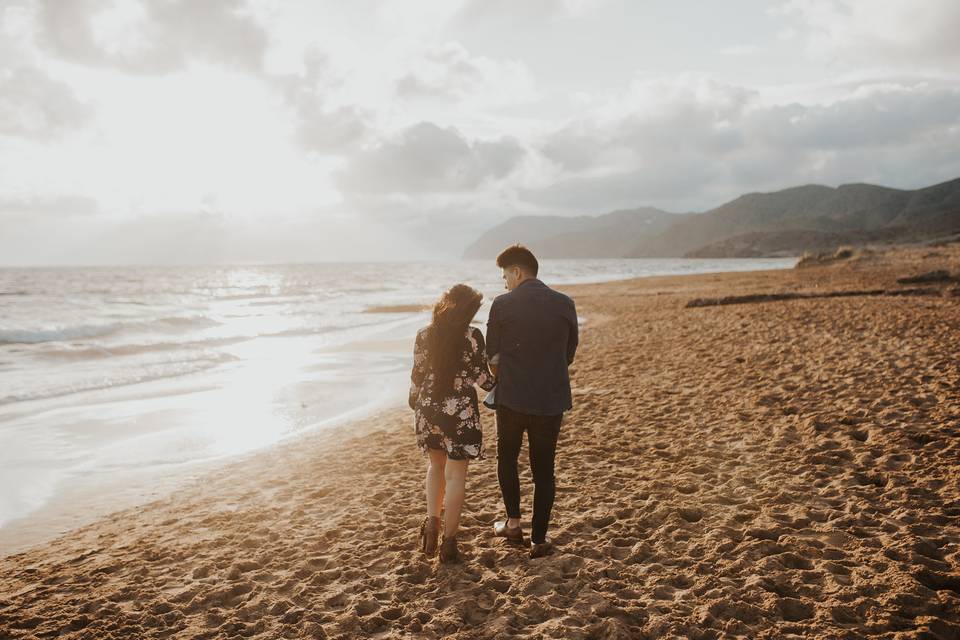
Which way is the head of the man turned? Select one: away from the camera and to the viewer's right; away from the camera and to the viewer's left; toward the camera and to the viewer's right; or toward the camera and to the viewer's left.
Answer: away from the camera and to the viewer's left

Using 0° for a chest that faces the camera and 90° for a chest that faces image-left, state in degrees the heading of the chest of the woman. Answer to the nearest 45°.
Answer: approximately 180°
